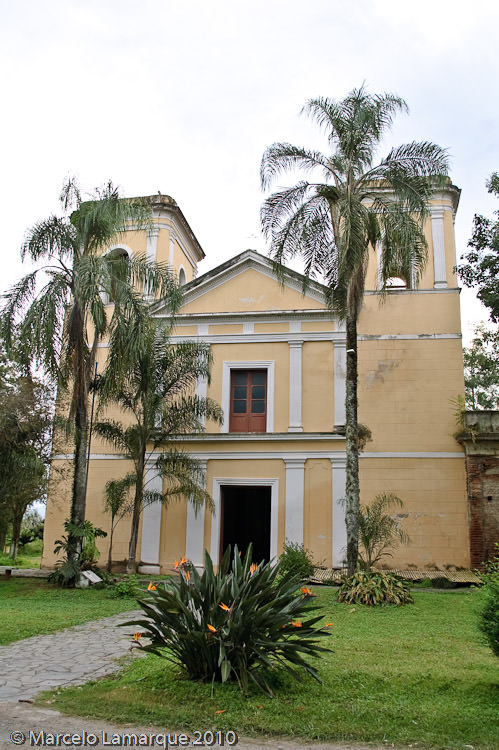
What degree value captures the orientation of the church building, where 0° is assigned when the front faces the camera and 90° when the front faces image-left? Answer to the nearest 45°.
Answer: approximately 0°

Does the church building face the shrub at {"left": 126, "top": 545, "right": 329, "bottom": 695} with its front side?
yes

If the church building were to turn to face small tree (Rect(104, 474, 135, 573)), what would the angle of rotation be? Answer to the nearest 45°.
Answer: approximately 90° to its right

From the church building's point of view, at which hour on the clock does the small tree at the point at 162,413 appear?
The small tree is roughly at 2 o'clock from the church building.
